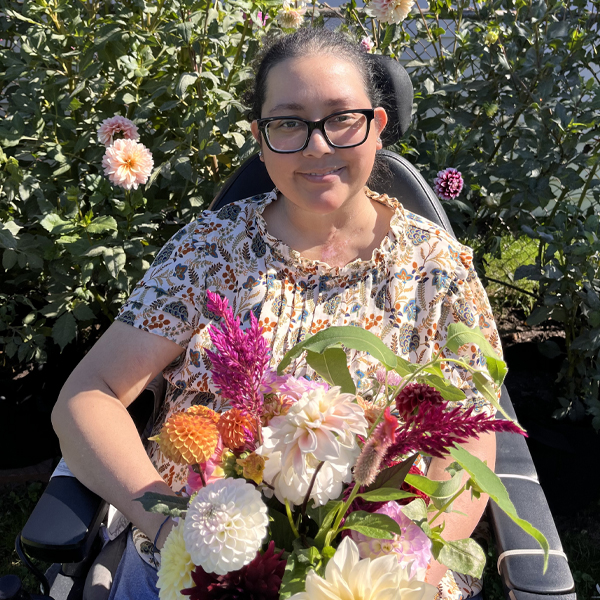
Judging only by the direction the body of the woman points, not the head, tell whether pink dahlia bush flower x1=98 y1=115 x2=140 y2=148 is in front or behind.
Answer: behind

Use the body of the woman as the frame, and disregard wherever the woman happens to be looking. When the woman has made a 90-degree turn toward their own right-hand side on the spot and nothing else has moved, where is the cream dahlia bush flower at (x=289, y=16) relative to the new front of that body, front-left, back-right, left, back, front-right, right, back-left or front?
right

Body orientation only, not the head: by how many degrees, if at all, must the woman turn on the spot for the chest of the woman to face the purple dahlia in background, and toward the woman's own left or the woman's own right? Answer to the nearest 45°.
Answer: approximately 135° to the woman's own left

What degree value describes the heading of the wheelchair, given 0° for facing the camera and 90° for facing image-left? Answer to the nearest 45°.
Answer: approximately 0°

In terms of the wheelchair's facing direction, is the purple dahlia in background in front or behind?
behind

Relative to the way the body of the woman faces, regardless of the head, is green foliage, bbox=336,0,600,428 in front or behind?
behind

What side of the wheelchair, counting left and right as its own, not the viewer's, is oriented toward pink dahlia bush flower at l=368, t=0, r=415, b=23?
back
